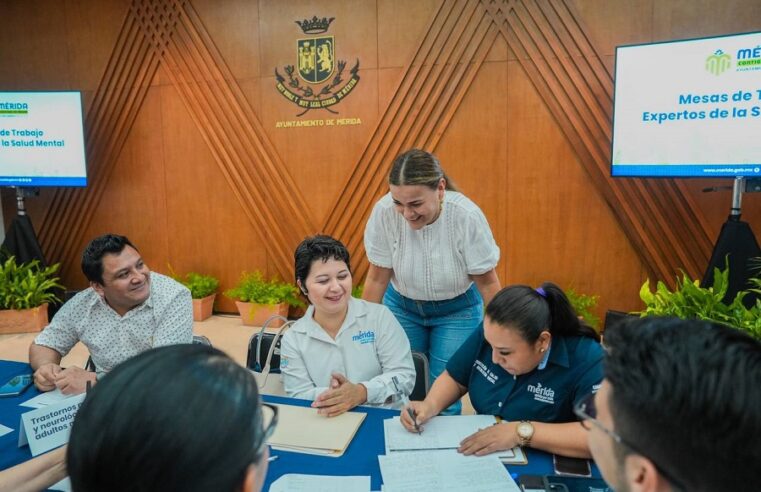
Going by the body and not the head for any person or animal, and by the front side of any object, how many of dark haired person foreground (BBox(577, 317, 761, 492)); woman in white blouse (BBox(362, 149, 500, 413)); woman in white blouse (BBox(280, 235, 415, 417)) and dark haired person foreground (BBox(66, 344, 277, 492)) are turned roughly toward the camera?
2

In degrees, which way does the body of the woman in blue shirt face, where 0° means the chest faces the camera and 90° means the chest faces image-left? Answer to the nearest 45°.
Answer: approximately 45°

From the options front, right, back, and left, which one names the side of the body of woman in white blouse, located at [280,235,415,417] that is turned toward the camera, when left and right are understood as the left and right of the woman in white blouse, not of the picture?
front

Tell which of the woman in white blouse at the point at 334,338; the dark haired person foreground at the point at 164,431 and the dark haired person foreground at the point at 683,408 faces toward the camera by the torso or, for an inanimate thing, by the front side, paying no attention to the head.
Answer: the woman in white blouse

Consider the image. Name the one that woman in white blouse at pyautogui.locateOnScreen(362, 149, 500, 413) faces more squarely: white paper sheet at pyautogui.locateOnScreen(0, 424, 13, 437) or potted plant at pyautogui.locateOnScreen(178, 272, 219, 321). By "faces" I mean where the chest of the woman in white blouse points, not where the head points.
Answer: the white paper sheet

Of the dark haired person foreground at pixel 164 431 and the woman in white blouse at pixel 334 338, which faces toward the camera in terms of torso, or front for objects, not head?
the woman in white blouse

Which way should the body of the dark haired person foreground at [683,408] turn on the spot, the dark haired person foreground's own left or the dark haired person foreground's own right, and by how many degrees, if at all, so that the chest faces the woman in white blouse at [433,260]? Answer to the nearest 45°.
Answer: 0° — they already face them

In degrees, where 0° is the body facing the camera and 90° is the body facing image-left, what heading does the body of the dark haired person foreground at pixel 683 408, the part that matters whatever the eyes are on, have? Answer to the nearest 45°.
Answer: approximately 135°

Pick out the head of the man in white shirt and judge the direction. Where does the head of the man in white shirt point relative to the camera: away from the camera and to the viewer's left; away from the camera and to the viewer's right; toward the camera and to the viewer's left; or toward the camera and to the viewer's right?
toward the camera and to the viewer's right

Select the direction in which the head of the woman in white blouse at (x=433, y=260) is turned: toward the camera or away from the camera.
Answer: toward the camera

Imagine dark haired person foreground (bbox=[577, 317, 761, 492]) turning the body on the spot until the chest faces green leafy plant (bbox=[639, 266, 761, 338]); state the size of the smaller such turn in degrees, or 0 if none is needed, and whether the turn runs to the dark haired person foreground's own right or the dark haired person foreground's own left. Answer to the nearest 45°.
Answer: approximately 45° to the dark haired person foreground's own right

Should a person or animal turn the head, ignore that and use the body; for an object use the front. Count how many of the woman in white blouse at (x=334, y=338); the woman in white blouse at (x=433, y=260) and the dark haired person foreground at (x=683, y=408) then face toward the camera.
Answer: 2

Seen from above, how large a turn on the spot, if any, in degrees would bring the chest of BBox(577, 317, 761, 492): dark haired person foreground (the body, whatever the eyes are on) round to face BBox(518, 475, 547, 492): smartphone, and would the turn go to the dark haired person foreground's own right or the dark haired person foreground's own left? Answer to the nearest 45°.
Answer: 0° — they already face it

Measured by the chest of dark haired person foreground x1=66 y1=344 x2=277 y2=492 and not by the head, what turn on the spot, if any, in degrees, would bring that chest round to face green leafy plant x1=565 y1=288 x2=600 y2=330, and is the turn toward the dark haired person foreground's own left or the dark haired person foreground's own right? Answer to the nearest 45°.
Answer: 0° — they already face it

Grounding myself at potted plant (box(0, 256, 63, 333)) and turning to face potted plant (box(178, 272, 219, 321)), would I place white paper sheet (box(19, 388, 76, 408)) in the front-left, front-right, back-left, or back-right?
front-right

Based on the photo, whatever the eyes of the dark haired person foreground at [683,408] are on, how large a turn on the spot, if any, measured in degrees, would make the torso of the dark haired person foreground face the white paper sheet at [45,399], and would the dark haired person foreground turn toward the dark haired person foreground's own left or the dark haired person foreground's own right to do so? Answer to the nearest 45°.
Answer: approximately 45° to the dark haired person foreground's own left
